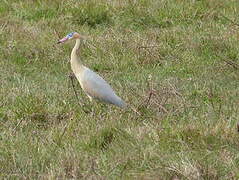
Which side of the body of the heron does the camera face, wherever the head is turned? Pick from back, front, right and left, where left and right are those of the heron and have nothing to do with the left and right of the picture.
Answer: left
